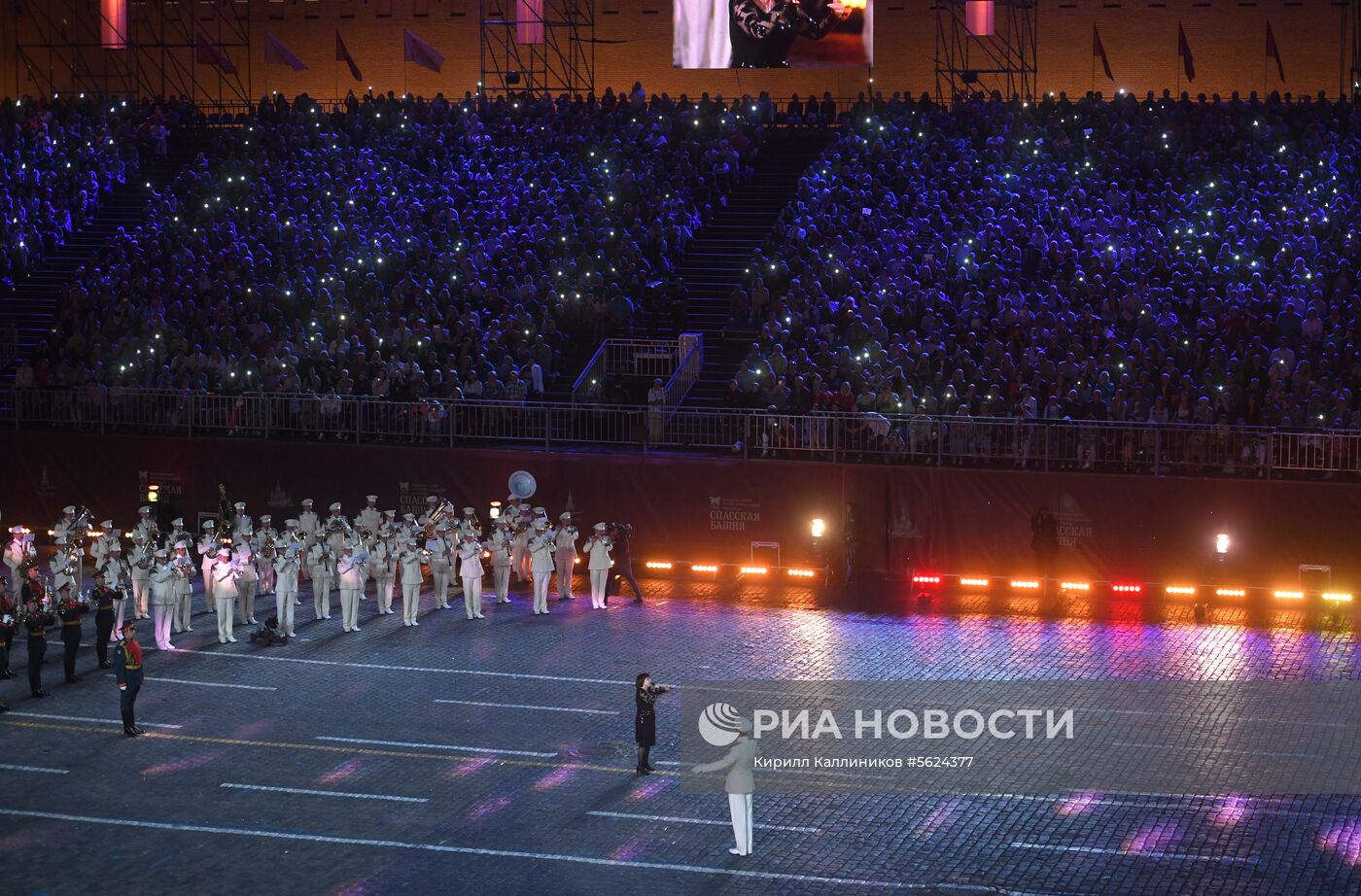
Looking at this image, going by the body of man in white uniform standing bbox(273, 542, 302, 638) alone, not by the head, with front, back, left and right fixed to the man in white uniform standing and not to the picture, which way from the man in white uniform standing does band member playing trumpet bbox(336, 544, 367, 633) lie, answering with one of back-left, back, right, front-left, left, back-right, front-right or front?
front-left

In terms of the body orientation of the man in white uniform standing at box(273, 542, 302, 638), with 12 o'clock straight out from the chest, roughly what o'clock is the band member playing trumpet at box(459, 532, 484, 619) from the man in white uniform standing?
The band member playing trumpet is roughly at 10 o'clock from the man in white uniform standing.

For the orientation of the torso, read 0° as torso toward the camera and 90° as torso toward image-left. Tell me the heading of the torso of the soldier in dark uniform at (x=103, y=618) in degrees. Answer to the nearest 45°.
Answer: approximately 315°

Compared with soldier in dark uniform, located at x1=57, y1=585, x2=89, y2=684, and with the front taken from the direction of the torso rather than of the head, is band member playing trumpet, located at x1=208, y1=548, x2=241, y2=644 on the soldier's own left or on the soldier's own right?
on the soldier's own left

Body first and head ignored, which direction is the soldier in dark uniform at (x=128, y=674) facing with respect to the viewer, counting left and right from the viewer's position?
facing the viewer and to the right of the viewer

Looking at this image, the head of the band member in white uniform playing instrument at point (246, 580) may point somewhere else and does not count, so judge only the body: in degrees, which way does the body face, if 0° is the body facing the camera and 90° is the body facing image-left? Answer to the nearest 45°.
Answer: approximately 315°

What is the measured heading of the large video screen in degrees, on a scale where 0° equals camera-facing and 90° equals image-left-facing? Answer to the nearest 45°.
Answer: approximately 0°

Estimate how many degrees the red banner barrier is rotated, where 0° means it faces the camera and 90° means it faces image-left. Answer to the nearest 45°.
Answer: approximately 0°

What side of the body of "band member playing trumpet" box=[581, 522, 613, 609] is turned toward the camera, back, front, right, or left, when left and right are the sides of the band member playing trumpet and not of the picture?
front

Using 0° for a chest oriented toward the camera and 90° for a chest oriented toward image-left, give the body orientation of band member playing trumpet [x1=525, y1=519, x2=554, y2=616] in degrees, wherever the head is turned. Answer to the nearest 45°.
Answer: approximately 315°

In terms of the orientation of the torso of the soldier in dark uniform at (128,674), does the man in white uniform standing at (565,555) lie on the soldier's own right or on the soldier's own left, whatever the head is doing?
on the soldier's own left

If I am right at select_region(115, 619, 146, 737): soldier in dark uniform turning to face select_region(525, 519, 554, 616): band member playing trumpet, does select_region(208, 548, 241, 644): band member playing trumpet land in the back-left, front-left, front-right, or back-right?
front-left
